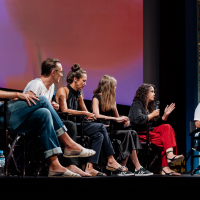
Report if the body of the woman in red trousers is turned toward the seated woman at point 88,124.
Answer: no

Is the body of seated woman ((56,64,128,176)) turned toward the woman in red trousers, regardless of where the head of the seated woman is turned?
no

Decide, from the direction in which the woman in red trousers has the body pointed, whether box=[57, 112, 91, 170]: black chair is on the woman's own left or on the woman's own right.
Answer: on the woman's own right

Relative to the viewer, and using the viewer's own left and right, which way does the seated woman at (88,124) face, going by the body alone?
facing the viewer and to the right of the viewer

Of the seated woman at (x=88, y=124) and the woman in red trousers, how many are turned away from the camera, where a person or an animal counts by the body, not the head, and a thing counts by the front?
0
